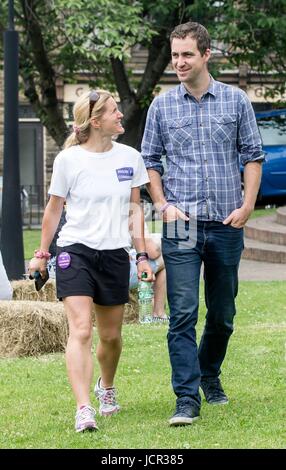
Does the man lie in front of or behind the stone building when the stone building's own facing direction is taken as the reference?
in front

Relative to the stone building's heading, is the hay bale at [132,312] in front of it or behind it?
in front

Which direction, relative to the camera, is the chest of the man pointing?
toward the camera

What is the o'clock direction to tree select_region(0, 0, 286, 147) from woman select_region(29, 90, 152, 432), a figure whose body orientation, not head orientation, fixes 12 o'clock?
The tree is roughly at 6 o'clock from the woman.

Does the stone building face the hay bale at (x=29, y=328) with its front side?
yes

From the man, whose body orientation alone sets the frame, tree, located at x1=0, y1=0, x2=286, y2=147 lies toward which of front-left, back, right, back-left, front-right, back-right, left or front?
back

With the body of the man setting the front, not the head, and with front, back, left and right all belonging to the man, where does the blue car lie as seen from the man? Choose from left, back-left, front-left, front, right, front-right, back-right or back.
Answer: back

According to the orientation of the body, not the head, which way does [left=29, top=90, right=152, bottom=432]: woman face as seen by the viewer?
toward the camera

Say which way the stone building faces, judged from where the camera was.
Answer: facing the viewer

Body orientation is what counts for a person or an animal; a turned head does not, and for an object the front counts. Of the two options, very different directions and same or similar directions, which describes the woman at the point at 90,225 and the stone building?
same or similar directions

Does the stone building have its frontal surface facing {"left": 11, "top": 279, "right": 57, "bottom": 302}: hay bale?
yes

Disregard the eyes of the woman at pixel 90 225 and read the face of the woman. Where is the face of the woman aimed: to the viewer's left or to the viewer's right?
to the viewer's right

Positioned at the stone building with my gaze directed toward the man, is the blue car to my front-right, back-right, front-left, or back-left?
front-left

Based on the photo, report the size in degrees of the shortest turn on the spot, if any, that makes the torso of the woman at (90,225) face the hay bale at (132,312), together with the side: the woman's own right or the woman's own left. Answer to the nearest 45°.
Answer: approximately 180°
